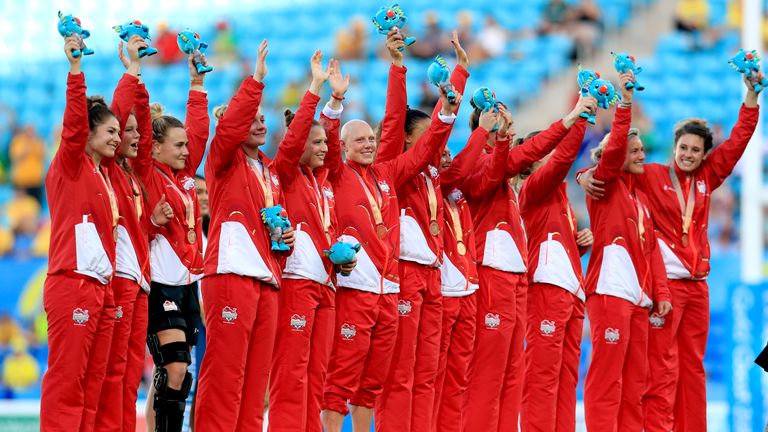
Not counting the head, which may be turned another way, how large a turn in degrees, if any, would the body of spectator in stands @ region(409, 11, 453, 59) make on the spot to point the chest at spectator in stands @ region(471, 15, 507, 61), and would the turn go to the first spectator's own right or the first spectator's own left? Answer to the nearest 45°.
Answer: approximately 135° to the first spectator's own left

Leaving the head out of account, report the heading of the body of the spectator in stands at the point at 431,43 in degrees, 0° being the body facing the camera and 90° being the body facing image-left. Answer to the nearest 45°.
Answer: approximately 0°

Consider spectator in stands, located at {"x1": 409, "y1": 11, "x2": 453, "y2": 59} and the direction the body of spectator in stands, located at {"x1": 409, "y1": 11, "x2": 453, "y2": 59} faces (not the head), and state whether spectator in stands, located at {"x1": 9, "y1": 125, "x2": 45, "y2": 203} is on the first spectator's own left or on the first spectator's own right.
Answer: on the first spectator's own right

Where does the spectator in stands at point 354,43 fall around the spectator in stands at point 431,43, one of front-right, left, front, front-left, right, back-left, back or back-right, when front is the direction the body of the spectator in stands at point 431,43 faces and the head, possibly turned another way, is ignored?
back-right

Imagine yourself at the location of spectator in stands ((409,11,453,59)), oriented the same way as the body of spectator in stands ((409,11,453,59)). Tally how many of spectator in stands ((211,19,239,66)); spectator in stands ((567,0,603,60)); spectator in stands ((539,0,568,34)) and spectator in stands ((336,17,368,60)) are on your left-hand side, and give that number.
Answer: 2

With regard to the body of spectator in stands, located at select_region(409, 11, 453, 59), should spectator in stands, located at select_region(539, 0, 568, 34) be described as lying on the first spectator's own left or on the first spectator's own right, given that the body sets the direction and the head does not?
on the first spectator's own left
